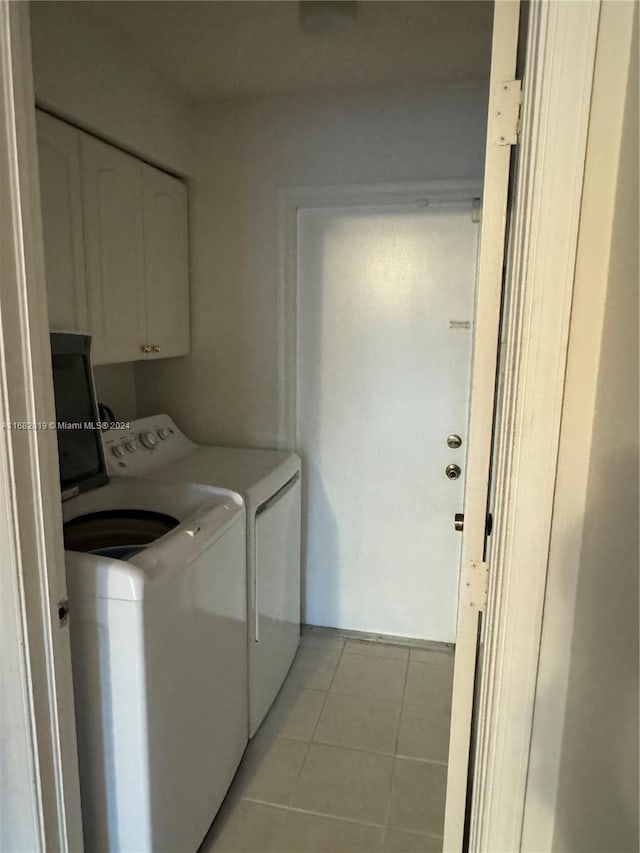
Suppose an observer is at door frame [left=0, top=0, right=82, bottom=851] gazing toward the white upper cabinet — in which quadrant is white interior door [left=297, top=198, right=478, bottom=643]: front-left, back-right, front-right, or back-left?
front-right

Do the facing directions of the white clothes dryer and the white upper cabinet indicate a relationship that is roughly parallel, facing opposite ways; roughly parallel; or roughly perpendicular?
roughly parallel

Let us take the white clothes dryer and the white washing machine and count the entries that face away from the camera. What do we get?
0

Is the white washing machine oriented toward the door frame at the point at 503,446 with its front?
yes

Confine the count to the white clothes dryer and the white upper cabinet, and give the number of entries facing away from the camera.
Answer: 0

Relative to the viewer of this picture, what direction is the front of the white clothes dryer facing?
facing the viewer and to the right of the viewer

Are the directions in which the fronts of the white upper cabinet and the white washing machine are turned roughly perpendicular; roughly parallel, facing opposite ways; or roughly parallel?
roughly parallel

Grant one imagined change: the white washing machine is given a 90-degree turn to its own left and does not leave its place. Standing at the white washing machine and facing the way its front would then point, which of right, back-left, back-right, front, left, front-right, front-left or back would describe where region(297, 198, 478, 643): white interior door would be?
front

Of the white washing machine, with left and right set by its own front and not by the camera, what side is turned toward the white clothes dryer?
left

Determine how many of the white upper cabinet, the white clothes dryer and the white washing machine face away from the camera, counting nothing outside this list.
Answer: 0

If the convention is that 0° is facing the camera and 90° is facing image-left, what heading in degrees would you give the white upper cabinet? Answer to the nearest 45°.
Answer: approximately 315°

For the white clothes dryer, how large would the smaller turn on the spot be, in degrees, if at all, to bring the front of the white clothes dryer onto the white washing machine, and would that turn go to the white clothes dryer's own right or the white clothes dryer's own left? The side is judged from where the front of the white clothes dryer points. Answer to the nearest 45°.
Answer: approximately 90° to the white clothes dryer's own right

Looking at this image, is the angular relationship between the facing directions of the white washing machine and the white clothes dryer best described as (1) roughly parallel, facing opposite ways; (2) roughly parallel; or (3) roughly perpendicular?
roughly parallel

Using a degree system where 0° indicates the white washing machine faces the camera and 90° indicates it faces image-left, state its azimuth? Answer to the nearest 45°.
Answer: approximately 315°
